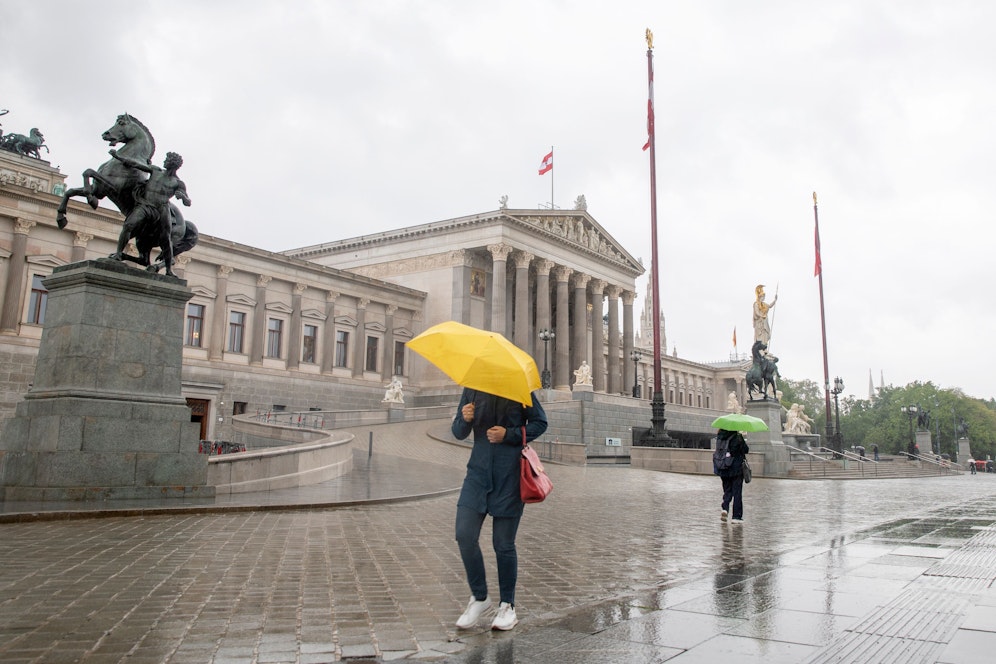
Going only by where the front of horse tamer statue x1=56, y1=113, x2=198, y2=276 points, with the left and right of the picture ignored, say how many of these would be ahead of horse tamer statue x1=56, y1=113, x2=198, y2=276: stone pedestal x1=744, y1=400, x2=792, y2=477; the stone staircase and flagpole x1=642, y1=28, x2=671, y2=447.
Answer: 0

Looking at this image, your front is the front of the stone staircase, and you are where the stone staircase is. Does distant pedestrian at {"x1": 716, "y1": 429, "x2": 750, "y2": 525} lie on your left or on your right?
on your right

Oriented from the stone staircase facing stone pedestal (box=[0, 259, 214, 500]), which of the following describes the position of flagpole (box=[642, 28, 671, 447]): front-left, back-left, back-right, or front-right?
front-right

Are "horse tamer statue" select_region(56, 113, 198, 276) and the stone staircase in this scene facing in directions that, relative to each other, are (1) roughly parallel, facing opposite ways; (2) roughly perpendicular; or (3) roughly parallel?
roughly perpendicular

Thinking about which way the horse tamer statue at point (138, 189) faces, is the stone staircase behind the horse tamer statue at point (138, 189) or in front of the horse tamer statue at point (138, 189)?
behind

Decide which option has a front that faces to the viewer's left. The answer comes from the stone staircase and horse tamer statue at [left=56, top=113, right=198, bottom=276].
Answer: the horse tamer statue

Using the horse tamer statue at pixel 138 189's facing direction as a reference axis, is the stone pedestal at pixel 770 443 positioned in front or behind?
behind

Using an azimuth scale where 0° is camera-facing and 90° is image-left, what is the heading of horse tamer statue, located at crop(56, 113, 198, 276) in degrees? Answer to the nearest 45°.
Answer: approximately 90°

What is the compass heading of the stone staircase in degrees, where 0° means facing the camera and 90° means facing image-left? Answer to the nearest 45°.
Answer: approximately 315°

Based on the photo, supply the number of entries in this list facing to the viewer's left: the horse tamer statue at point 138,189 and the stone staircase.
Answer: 1

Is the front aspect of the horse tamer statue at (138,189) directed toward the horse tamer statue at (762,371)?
no

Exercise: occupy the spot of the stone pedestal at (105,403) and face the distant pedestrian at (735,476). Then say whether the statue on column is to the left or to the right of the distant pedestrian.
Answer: left

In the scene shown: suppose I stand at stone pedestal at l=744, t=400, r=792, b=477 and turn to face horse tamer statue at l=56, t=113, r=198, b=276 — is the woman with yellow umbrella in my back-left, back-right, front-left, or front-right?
front-left

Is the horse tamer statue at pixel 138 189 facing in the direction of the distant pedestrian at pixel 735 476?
no

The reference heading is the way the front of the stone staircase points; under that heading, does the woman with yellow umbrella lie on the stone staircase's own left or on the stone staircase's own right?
on the stone staircase's own right

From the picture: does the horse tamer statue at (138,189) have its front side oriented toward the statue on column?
no

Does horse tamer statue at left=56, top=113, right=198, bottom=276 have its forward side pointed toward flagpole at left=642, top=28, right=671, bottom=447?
no
